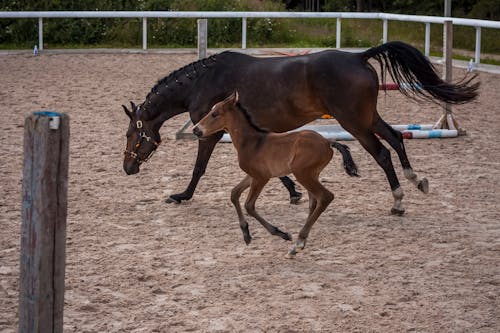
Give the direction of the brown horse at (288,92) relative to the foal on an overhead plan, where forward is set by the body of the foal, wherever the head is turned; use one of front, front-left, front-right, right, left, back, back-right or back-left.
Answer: right

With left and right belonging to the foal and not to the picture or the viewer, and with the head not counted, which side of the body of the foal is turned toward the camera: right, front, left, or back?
left

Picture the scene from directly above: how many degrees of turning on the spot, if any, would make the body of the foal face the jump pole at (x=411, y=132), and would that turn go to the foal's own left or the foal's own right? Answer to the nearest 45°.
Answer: approximately 90° to the foal's own right

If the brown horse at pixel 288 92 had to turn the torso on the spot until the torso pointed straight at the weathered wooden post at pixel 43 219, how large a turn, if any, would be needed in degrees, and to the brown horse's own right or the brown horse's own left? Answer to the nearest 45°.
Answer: approximately 90° to the brown horse's own left

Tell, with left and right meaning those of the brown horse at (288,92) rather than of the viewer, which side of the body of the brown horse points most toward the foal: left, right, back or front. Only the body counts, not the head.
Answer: left

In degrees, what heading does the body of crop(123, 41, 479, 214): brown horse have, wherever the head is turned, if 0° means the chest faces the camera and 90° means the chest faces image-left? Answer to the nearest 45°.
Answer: approximately 90°

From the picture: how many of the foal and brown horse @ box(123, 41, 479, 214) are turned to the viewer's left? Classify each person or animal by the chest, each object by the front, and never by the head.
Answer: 2

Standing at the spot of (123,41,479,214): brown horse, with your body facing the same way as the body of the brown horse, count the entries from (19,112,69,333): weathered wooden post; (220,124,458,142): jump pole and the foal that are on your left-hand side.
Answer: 2
